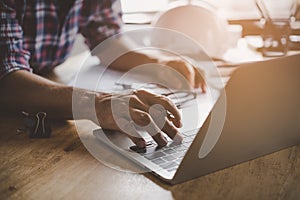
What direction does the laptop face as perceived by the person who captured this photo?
facing away from the viewer and to the left of the viewer

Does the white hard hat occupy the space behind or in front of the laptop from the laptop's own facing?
in front
